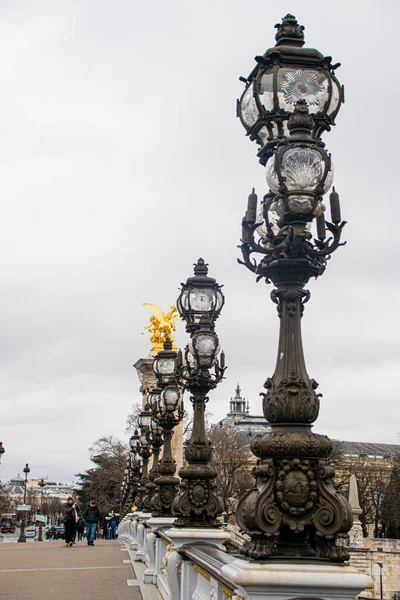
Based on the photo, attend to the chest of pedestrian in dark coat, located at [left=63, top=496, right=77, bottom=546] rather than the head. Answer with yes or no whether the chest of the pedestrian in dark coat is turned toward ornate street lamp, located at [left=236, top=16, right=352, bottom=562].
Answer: yes

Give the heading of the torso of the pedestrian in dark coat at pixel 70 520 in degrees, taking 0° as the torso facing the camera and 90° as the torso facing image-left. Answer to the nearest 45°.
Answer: approximately 0°

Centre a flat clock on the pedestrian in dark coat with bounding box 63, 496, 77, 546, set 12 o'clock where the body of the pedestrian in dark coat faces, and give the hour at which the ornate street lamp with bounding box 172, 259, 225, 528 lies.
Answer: The ornate street lamp is roughly at 12 o'clock from the pedestrian in dark coat.

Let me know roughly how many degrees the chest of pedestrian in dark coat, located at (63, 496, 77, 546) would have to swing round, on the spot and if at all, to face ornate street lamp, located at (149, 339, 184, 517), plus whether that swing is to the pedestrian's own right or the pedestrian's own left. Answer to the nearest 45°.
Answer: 0° — they already face it
